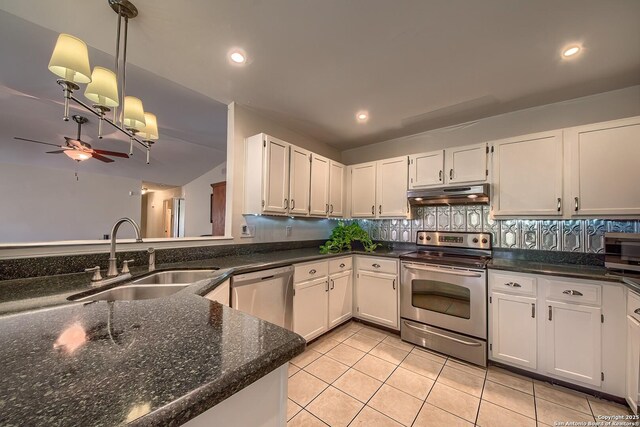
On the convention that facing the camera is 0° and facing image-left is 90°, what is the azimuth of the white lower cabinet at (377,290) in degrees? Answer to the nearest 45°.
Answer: approximately 45°

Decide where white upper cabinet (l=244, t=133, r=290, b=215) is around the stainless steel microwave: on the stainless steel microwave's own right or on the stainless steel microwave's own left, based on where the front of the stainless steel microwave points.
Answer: on the stainless steel microwave's own right

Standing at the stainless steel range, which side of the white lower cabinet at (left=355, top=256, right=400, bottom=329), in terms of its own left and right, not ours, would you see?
left

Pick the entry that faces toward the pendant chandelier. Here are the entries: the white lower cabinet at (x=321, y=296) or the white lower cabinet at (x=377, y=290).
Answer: the white lower cabinet at (x=377, y=290)

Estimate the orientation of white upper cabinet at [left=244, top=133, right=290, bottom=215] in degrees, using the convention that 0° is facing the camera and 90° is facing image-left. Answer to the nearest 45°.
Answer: approximately 315°

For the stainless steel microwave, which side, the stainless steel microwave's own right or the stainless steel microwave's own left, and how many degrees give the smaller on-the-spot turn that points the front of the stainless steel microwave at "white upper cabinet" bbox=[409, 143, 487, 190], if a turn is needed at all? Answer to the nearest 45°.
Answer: approximately 90° to the stainless steel microwave's own right

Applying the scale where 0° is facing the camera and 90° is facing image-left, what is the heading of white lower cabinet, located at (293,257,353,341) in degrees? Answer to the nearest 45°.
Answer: approximately 315°
